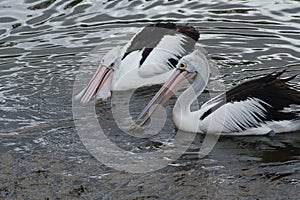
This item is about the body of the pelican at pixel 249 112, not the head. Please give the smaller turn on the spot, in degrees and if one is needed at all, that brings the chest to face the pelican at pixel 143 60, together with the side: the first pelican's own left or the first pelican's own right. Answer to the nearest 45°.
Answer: approximately 45° to the first pelican's own right

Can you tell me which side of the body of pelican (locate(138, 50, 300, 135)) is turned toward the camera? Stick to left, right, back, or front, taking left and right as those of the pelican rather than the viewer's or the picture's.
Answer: left

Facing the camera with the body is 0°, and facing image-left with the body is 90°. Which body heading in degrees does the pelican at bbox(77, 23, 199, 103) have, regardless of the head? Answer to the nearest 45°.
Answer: approximately 45°

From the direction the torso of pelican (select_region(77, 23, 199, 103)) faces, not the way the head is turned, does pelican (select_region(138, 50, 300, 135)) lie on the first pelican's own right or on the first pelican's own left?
on the first pelican's own left
